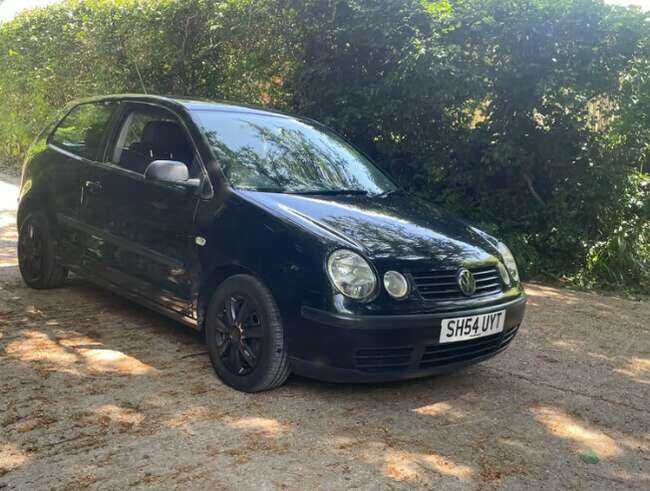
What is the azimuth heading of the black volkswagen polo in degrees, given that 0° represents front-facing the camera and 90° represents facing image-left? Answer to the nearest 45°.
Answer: approximately 315°
